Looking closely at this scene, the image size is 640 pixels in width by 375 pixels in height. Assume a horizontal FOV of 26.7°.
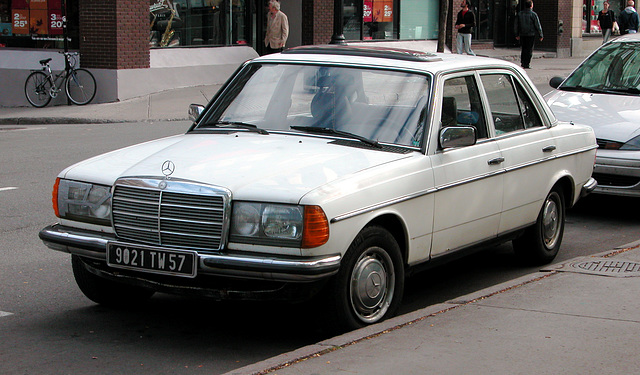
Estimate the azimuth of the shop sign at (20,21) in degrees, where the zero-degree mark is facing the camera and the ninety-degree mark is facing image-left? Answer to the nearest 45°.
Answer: approximately 0°

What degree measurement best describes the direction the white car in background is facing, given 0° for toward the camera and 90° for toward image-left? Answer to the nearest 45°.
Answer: approximately 45°

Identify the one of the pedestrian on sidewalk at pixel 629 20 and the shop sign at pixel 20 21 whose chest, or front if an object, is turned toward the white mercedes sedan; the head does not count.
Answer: the shop sign

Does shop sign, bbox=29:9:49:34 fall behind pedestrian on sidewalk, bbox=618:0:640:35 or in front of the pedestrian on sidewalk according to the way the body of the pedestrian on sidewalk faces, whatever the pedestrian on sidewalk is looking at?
behind

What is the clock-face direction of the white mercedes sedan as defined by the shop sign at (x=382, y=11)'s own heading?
The white mercedes sedan is roughly at 12 o'clock from the shop sign.

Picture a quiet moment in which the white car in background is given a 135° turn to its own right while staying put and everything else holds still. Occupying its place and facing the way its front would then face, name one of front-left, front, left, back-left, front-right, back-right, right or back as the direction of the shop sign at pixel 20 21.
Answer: front-left

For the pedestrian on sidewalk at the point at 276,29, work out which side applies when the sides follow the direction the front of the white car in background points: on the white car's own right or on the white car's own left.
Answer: on the white car's own right
